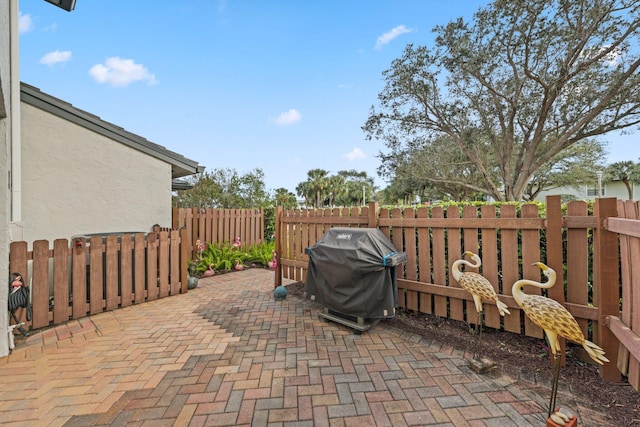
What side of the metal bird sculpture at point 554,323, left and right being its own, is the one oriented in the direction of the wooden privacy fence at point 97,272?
front

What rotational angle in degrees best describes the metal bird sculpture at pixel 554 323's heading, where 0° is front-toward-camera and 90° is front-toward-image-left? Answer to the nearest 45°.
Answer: approximately 90°

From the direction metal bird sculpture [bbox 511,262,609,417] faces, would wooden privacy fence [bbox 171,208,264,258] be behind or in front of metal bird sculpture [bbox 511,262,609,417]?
in front

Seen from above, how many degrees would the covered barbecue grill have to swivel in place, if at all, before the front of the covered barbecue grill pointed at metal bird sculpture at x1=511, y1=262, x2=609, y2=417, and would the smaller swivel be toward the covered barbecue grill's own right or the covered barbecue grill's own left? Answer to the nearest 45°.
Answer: approximately 90° to the covered barbecue grill's own left

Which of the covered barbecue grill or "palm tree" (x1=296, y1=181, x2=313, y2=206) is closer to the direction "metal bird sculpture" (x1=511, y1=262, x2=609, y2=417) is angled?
the covered barbecue grill

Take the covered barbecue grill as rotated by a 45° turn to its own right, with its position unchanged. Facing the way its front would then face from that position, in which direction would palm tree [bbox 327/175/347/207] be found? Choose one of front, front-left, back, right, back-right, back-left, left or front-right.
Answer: right

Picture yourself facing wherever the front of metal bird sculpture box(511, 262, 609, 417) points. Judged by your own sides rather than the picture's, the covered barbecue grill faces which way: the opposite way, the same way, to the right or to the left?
to the left

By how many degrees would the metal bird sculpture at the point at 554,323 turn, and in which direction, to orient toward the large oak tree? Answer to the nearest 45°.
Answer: approximately 90° to its right

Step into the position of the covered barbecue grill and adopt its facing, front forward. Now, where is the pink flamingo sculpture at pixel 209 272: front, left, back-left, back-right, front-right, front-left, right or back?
right

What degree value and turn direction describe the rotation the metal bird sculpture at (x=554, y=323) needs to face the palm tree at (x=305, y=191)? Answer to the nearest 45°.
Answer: approximately 45° to its right

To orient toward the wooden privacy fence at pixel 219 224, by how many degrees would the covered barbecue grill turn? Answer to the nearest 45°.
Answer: approximately 90° to its right

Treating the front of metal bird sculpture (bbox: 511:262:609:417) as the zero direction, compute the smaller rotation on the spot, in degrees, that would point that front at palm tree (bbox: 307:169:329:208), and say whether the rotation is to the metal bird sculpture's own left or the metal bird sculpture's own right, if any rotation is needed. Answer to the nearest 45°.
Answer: approximately 45° to the metal bird sculpture's own right

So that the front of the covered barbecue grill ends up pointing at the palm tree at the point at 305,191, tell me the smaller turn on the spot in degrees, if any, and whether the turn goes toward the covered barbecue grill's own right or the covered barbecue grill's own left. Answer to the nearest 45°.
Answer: approximately 135° to the covered barbecue grill's own right

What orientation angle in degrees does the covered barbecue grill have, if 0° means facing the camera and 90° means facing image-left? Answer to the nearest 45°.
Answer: approximately 45°

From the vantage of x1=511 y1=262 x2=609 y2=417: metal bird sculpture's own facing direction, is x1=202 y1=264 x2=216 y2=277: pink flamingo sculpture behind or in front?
in front
